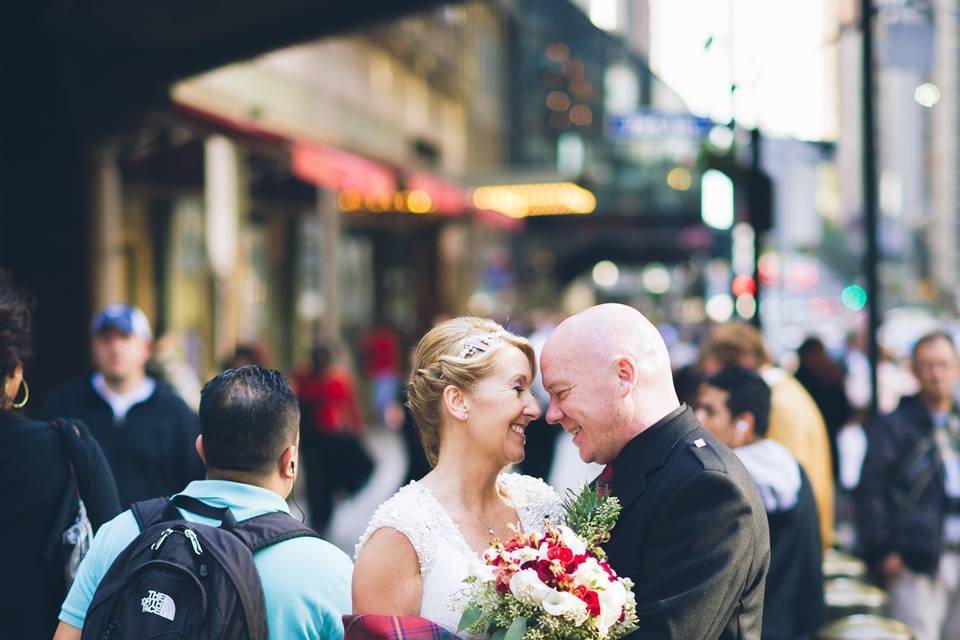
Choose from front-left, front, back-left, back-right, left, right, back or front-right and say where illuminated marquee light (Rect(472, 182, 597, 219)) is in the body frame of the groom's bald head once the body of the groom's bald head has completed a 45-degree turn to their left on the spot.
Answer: back-right

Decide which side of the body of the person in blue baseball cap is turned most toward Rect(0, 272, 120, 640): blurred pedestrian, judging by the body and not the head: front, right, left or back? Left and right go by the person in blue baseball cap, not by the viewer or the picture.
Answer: front

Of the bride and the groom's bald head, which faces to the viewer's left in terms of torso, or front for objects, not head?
the groom's bald head

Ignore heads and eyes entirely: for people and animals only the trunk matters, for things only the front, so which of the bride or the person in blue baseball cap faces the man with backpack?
the person in blue baseball cap

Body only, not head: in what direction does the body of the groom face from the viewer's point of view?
to the viewer's left

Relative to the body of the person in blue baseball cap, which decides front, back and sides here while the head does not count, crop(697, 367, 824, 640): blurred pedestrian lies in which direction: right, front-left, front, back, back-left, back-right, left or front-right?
front-left

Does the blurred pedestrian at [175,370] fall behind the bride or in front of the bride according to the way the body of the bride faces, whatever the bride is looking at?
behind

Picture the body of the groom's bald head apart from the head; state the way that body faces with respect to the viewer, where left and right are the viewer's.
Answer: facing to the left of the viewer

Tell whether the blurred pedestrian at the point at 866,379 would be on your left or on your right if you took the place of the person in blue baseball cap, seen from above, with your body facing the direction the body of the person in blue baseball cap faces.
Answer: on your left

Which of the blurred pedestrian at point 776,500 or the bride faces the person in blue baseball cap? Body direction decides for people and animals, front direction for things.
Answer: the blurred pedestrian

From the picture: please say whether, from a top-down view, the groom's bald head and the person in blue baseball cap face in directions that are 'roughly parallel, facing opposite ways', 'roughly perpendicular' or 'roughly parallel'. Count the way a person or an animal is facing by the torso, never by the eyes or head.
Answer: roughly perpendicular

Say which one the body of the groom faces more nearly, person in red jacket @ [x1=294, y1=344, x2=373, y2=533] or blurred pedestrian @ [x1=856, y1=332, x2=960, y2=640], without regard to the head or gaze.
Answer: the person in red jacket

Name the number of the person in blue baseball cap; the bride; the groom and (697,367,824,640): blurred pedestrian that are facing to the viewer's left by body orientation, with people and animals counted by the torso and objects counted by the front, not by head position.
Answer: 2

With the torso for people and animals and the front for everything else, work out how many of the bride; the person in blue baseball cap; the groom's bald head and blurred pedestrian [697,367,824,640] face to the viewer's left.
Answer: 2

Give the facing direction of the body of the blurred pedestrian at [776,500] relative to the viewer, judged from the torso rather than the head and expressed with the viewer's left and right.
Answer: facing to the left of the viewer

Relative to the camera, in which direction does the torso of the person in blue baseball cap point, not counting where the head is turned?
toward the camera

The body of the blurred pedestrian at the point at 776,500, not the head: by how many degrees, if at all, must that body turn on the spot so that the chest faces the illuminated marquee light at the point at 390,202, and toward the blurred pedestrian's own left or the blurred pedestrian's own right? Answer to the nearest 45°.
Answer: approximately 90° to the blurred pedestrian's own right

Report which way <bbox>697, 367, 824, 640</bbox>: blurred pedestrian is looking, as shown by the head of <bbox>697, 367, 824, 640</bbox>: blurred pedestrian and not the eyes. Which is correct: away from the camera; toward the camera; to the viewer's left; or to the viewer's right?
to the viewer's left

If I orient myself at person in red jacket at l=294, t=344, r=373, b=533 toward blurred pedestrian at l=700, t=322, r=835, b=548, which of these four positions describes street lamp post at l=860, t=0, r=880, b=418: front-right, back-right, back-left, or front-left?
front-left

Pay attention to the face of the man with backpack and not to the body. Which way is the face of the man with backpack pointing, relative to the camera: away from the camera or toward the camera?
away from the camera

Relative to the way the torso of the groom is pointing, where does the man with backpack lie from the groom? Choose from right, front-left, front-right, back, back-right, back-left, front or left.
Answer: front
